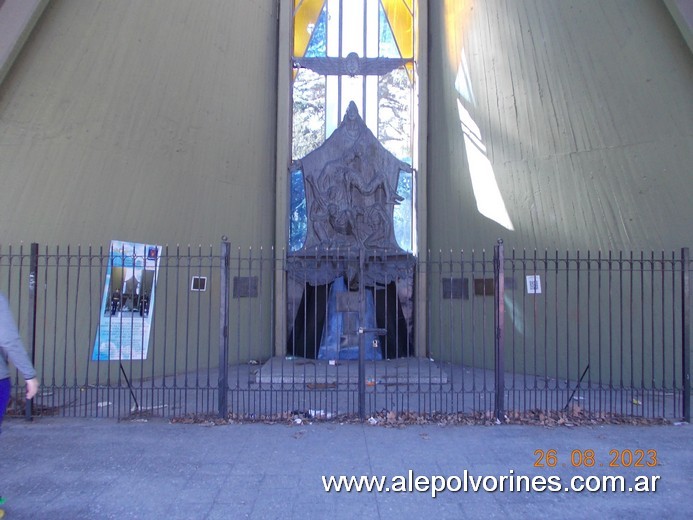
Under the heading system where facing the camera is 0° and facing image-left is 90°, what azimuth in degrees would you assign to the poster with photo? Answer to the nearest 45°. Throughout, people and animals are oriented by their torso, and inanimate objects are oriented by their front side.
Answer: approximately 0°

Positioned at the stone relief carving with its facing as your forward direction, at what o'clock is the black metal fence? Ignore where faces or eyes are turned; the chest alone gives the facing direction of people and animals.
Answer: The black metal fence is roughly at 12 o'clock from the stone relief carving.

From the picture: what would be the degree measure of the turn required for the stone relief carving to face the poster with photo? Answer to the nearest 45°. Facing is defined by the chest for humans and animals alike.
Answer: approximately 45° to its right

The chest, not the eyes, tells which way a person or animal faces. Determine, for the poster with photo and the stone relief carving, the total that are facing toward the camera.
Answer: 2

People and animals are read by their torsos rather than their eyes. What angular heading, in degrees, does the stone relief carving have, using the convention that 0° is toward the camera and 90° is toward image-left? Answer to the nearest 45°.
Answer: approximately 0°

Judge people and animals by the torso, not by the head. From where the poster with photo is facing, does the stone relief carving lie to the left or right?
on its left
